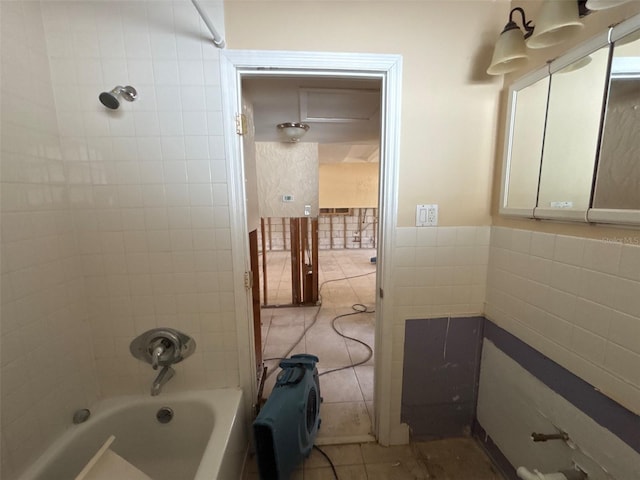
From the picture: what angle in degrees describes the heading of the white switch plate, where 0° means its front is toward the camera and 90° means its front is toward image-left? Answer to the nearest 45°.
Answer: approximately 0°

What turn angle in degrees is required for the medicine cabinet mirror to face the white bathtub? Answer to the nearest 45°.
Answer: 0° — it already faces it

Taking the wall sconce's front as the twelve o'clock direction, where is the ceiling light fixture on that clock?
The ceiling light fixture is roughly at 2 o'clock from the wall sconce.

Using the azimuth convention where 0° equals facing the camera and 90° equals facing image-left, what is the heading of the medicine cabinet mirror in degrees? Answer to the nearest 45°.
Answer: approximately 45°

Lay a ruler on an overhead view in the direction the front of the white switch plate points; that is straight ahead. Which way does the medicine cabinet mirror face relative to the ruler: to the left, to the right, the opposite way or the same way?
to the right

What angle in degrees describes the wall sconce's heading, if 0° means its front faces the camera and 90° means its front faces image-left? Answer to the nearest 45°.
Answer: approximately 45°

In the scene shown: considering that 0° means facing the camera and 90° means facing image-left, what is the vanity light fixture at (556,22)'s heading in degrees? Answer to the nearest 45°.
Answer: approximately 45°

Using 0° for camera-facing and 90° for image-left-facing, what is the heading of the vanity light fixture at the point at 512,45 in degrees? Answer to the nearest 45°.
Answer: approximately 45°
